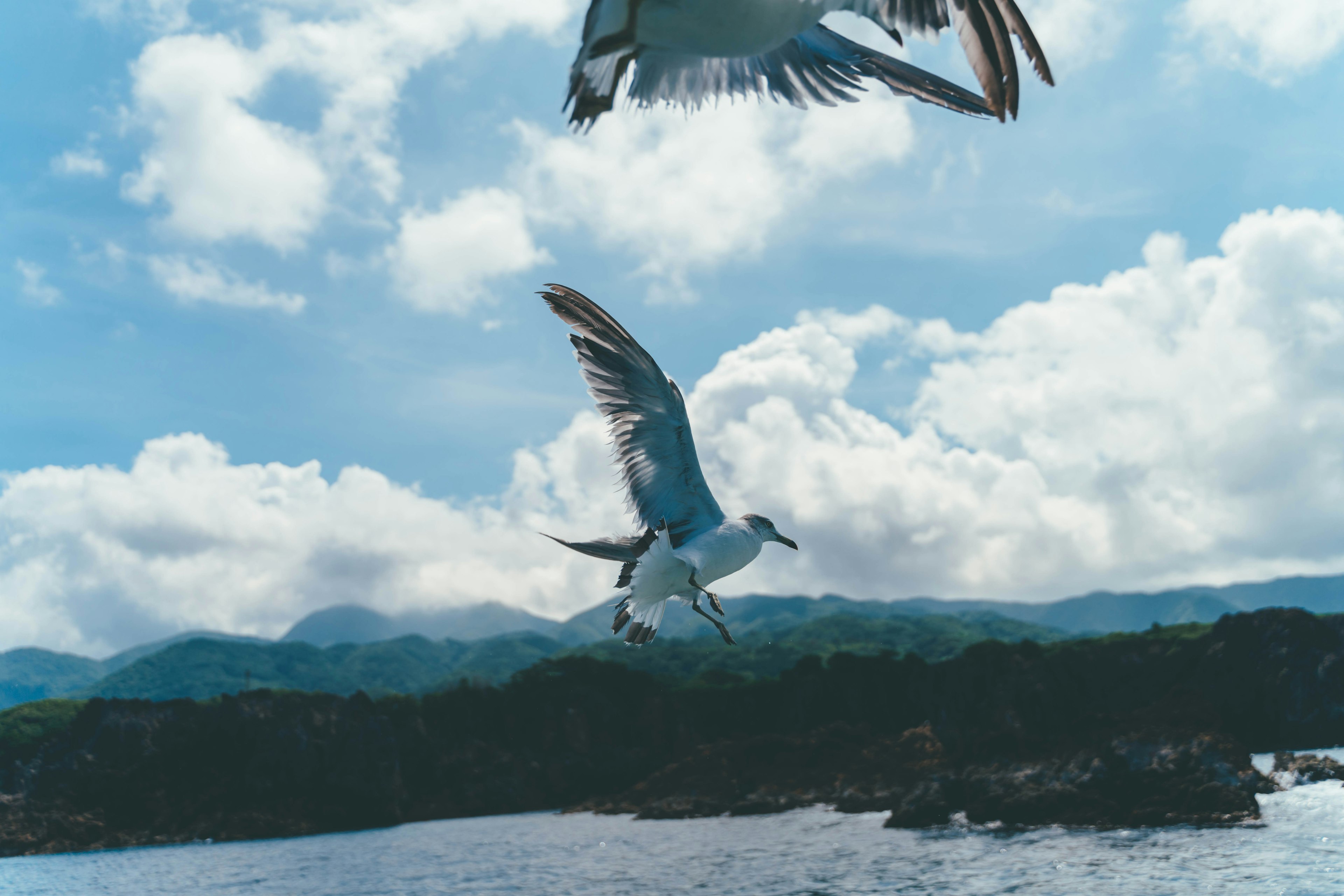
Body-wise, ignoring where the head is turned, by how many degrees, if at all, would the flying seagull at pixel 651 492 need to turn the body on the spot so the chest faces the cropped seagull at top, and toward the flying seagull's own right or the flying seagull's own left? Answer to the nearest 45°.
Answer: approximately 90° to the flying seagull's own right

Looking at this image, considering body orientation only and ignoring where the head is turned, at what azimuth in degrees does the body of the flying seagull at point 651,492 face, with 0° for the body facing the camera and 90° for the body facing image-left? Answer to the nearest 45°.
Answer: approximately 270°
